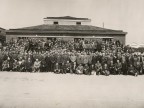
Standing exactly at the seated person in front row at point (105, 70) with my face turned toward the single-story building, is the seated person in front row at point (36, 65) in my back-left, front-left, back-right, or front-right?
front-left

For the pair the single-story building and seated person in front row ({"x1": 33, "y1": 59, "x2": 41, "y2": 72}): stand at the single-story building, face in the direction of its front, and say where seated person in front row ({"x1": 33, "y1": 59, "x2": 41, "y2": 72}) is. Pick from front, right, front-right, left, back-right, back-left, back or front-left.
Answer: front

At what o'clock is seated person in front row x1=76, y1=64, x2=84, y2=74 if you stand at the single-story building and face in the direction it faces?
The seated person in front row is roughly at 12 o'clock from the single-story building.

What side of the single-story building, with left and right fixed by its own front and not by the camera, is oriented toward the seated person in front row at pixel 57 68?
front

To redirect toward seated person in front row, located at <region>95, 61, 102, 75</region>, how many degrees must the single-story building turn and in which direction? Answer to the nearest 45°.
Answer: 0° — it already faces them

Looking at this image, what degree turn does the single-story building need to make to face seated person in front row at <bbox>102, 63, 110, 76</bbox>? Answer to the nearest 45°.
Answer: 0° — it already faces them

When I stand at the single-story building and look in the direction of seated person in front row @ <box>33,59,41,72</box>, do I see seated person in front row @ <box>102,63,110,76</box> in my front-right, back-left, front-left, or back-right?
front-left

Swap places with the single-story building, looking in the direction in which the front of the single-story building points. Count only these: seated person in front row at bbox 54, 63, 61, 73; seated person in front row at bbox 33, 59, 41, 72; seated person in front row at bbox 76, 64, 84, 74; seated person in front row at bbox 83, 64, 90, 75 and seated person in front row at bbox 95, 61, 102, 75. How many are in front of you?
5

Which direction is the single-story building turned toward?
toward the camera

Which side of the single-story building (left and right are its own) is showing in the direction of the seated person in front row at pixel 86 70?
front
